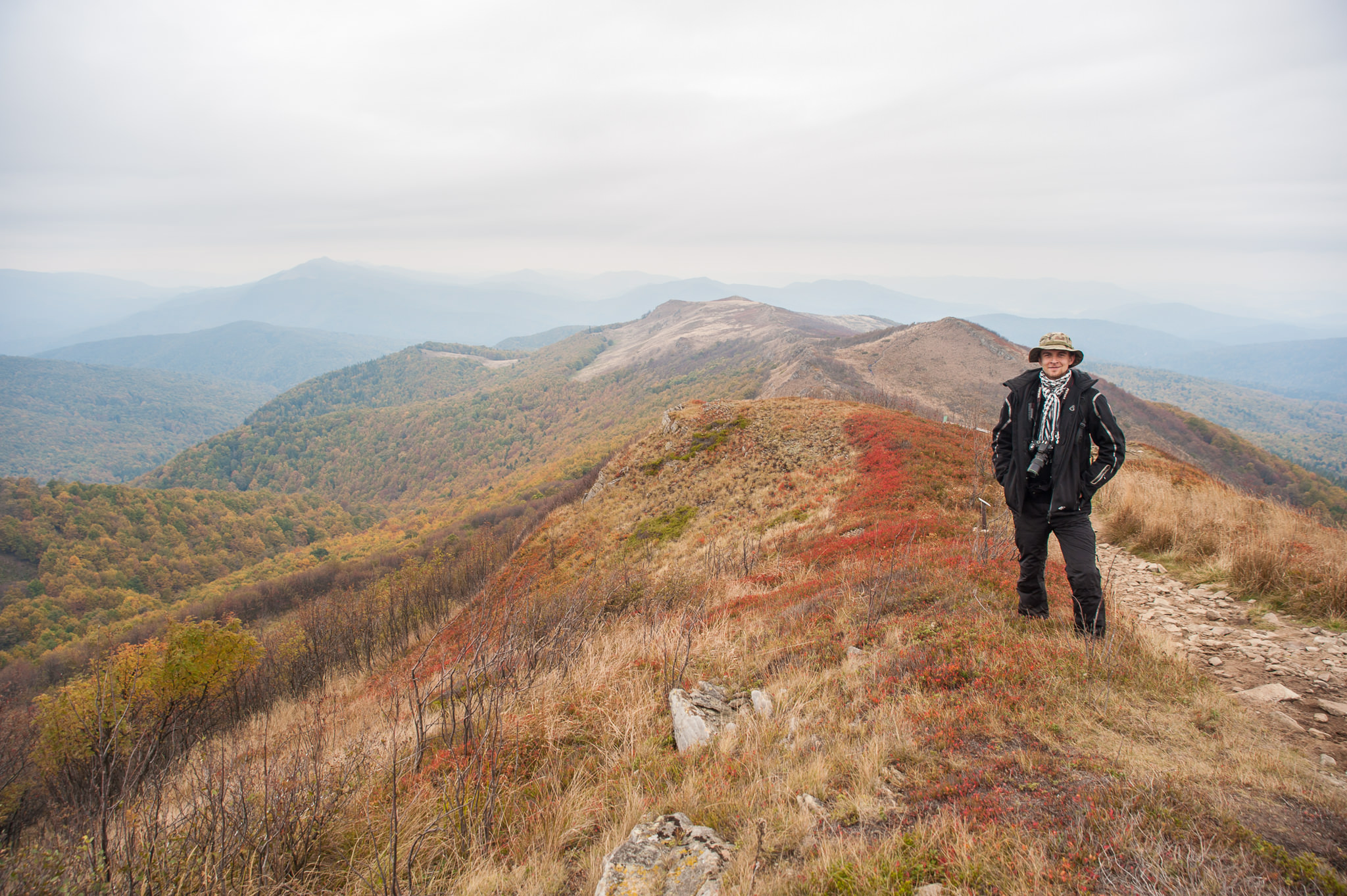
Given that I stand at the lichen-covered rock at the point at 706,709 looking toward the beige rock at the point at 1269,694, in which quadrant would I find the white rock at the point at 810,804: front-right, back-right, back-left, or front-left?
front-right

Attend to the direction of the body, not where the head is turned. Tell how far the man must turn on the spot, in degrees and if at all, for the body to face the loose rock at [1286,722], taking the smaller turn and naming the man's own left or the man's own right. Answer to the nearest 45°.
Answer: approximately 45° to the man's own left

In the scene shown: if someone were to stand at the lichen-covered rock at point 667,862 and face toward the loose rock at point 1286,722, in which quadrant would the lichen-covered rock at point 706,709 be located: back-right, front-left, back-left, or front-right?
front-left

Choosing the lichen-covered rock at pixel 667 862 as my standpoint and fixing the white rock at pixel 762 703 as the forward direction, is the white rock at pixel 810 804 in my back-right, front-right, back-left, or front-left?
front-right

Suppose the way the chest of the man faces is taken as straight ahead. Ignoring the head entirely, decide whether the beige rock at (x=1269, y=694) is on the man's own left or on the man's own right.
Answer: on the man's own left

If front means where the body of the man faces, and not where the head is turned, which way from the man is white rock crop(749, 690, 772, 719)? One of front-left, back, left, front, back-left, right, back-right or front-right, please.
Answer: front-right

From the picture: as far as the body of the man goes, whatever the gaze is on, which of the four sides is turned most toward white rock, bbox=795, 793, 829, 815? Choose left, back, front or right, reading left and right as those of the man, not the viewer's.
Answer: front

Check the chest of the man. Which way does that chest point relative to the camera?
toward the camera

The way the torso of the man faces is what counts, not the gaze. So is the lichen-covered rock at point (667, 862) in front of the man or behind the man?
in front
